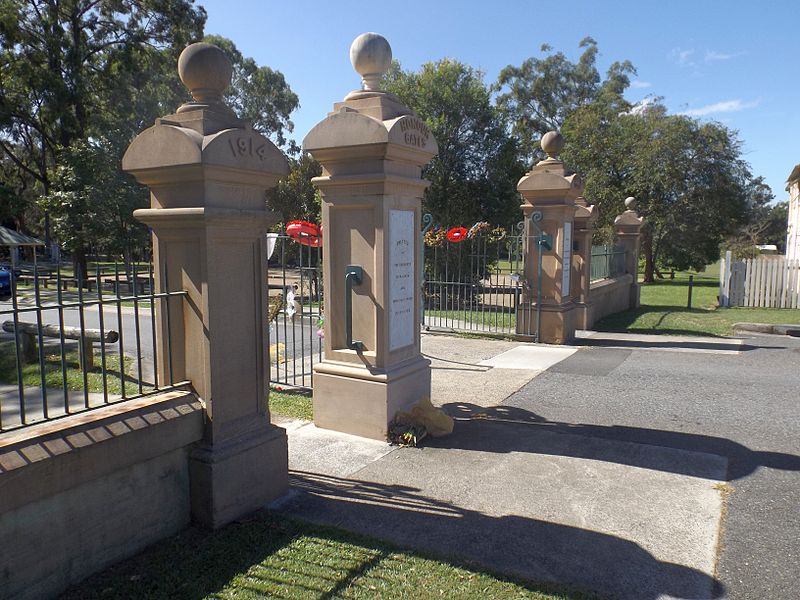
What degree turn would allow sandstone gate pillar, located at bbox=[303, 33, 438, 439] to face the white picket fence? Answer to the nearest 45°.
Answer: approximately 90° to its left

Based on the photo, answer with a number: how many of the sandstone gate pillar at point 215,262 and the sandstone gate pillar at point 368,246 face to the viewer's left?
0

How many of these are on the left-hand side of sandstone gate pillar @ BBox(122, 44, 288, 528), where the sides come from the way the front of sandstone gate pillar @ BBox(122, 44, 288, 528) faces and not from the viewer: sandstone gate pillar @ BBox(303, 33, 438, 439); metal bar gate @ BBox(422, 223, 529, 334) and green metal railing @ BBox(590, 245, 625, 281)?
3

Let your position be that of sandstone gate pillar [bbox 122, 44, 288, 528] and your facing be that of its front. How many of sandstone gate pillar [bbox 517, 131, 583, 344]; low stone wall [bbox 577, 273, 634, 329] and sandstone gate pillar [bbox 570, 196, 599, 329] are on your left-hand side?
3

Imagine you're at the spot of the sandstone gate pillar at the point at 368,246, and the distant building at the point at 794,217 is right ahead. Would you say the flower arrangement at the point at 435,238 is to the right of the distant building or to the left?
left

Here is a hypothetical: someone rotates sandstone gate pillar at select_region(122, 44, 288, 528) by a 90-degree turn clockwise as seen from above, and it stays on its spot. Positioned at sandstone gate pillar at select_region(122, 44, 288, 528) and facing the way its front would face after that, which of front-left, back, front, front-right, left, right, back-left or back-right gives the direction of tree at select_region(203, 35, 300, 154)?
back-right

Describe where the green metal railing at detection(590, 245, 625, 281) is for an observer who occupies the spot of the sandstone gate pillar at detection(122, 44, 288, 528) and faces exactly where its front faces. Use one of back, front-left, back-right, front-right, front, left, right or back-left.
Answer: left

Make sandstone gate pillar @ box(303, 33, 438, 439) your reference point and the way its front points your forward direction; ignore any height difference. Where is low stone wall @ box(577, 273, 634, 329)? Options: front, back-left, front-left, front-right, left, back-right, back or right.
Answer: left

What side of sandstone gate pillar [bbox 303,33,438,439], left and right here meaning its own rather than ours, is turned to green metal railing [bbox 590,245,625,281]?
left

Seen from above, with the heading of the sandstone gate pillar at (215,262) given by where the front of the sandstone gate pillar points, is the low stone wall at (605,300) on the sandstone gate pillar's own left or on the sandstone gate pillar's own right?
on the sandstone gate pillar's own left

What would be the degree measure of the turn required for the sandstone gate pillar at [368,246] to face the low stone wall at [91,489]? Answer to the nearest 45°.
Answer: approximately 90° to its right

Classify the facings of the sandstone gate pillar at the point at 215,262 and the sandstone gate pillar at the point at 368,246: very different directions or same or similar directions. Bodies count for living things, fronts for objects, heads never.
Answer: same or similar directions

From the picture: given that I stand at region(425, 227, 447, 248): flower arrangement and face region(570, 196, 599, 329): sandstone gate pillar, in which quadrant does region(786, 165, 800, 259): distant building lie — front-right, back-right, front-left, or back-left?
front-left

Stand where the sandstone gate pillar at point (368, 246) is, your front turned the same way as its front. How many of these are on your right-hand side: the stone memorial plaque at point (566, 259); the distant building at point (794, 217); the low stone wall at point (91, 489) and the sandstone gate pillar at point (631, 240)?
1

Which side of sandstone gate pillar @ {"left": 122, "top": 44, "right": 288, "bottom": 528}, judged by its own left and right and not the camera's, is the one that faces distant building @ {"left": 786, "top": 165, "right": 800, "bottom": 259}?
left

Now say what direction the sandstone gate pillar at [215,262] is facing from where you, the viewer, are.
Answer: facing the viewer and to the right of the viewer
